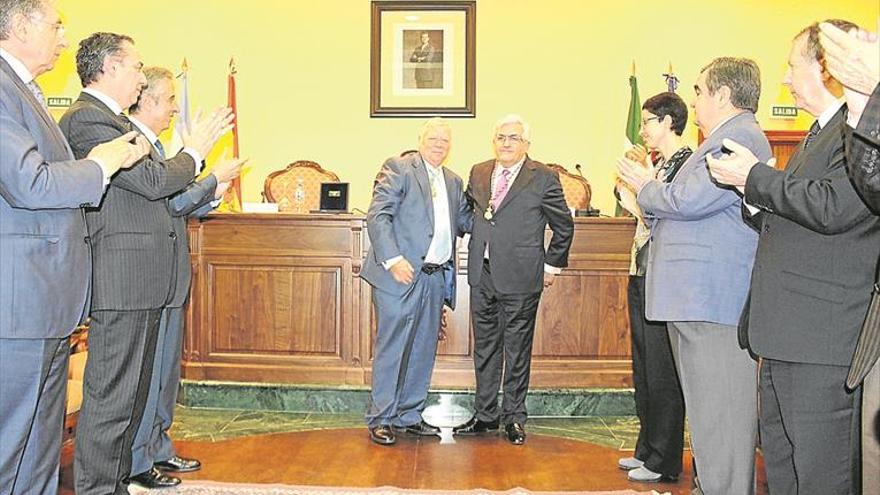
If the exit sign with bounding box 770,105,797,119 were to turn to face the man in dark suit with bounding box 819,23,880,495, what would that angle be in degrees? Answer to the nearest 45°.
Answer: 0° — it already faces them

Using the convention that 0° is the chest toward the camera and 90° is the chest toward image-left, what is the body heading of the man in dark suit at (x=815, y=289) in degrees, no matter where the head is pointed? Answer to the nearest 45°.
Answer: approximately 90°

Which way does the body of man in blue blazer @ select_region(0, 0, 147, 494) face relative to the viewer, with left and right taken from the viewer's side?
facing to the right of the viewer

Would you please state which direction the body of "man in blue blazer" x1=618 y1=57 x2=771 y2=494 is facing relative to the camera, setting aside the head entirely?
to the viewer's left

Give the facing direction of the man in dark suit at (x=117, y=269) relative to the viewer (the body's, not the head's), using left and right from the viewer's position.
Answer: facing to the right of the viewer

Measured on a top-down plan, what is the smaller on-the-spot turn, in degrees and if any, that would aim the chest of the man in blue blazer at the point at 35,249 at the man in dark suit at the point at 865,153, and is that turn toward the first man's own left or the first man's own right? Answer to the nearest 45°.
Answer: approximately 45° to the first man's own right

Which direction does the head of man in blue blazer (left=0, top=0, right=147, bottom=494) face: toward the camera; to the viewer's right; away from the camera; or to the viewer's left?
to the viewer's right

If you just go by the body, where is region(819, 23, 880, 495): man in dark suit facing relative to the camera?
to the viewer's left

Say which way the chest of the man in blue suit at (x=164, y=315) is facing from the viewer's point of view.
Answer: to the viewer's right
